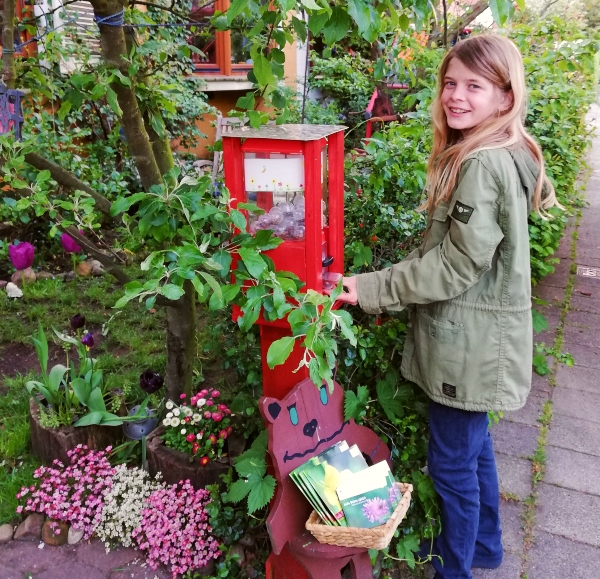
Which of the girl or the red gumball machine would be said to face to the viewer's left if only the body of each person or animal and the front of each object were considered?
the girl

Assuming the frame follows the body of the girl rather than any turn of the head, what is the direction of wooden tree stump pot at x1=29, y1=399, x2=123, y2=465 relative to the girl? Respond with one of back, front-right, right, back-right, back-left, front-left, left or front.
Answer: front

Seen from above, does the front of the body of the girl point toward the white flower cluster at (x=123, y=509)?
yes

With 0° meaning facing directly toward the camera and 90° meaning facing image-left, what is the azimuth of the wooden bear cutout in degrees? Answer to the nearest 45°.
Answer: approximately 315°

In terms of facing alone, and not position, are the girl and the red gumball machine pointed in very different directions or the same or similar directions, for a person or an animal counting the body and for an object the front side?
very different directions

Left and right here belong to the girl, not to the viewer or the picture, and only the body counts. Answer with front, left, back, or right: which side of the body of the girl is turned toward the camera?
left

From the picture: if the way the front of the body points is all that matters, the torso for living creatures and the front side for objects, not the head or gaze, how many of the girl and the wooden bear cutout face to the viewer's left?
1
